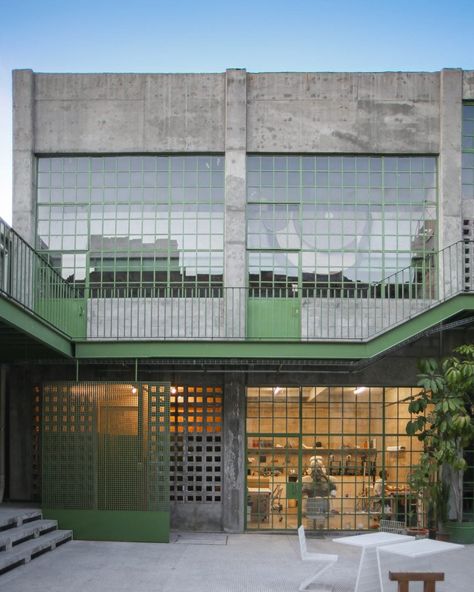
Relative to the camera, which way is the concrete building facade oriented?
toward the camera

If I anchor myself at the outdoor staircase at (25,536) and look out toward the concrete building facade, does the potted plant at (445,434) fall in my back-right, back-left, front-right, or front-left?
front-right

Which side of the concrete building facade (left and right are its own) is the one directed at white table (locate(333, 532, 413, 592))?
front

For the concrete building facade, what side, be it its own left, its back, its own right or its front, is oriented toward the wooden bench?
front

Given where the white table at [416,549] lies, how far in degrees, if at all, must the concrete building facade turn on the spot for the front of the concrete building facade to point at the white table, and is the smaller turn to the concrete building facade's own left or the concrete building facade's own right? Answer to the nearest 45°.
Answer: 0° — it already faces it

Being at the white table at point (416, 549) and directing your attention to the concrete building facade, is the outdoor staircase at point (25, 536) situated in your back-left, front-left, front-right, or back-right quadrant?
front-left
